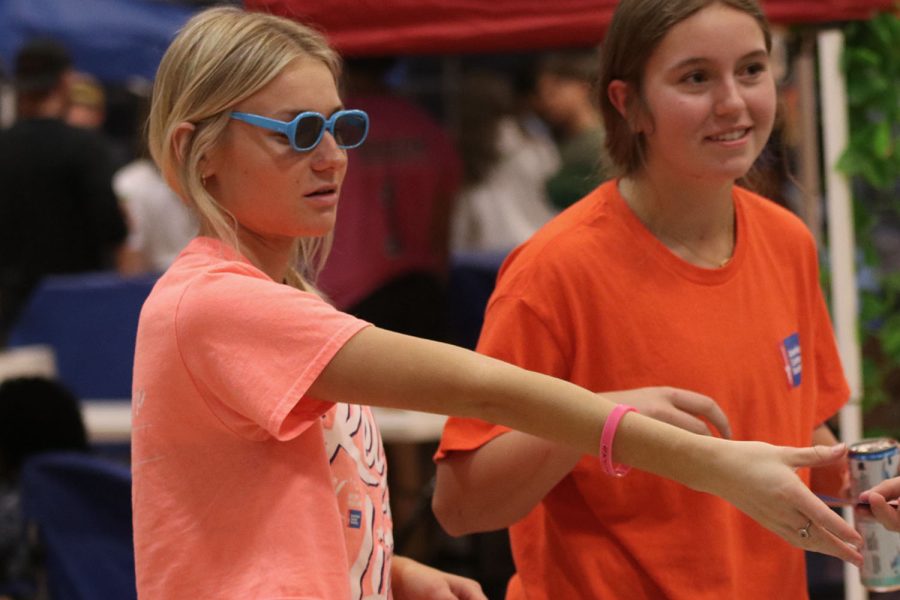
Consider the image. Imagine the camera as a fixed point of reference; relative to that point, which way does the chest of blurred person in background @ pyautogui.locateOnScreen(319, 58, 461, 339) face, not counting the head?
away from the camera

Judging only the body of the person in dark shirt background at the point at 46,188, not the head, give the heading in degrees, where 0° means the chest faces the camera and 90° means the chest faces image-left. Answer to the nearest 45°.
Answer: approximately 180°

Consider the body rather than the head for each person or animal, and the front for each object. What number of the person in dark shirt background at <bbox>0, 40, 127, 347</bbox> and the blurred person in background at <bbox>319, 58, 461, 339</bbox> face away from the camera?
2

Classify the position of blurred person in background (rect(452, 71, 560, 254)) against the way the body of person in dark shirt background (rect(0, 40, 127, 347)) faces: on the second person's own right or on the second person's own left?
on the second person's own right
